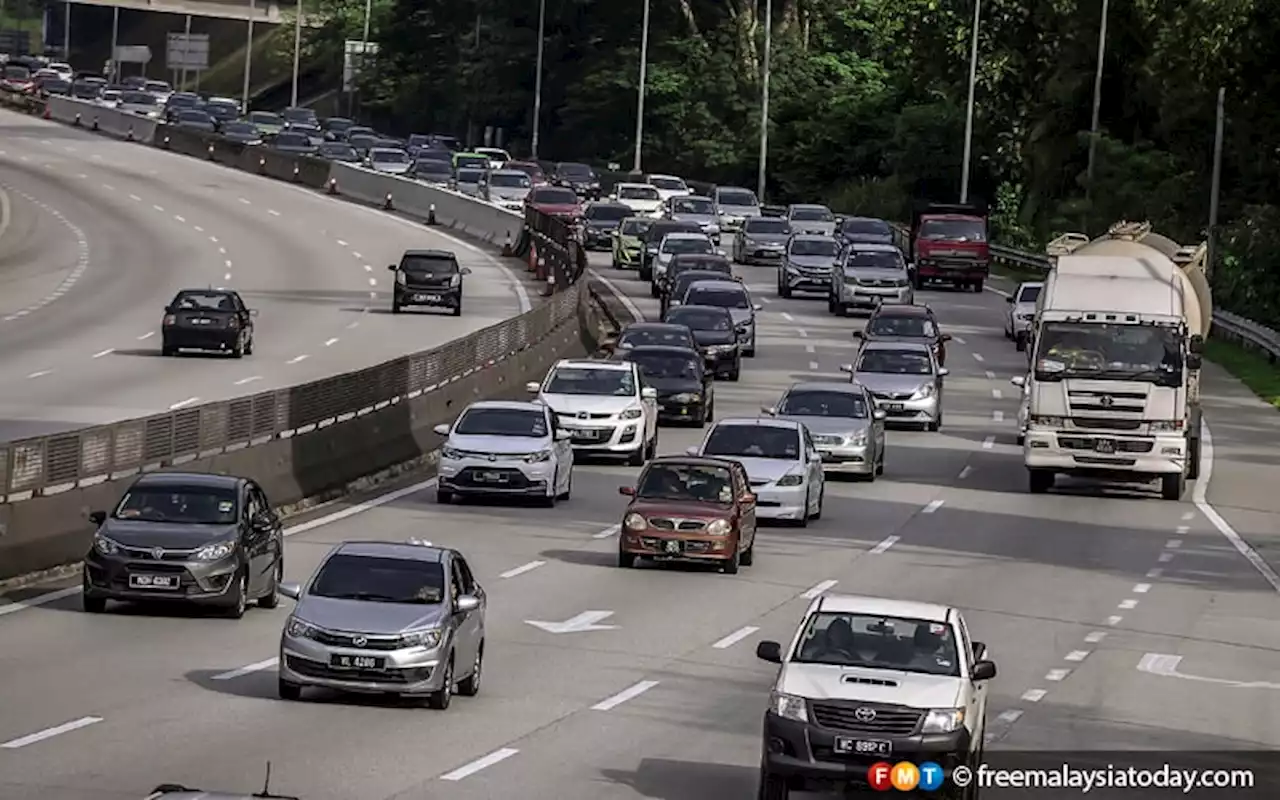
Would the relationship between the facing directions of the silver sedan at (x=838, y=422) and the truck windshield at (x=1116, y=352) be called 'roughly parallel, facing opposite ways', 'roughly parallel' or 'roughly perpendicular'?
roughly parallel

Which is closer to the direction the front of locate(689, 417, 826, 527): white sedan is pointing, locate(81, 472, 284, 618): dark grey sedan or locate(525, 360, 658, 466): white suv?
the dark grey sedan

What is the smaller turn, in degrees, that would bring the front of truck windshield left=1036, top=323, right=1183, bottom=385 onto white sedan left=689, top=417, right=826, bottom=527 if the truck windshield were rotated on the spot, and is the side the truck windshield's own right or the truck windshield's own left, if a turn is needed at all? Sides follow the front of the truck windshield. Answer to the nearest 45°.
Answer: approximately 45° to the truck windshield's own right

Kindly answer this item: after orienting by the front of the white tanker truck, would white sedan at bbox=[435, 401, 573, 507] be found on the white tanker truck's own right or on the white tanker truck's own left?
on the white tanker truck's own right

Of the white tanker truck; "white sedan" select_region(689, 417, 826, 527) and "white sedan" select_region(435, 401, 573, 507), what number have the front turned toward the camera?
3

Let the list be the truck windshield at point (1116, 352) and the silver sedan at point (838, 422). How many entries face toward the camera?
2

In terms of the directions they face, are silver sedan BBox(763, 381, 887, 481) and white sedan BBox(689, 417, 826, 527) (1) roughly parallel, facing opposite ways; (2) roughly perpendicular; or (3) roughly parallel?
roughly parallel

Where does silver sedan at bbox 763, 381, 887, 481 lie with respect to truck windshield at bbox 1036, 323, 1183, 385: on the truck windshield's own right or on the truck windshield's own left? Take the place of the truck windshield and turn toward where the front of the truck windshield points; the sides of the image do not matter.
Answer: on the truck windshield's own right

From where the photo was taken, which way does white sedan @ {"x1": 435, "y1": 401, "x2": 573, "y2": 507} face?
toward the camera

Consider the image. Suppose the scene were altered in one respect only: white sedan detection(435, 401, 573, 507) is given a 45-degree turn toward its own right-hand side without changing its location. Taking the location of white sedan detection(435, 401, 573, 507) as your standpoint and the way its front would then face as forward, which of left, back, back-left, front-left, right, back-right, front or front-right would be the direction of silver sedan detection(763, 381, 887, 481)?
back

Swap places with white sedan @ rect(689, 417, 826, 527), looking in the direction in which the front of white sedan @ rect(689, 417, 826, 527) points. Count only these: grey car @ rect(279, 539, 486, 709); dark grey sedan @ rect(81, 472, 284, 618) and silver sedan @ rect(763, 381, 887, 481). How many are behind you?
1

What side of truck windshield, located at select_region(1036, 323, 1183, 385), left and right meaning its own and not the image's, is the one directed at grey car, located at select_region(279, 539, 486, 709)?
front

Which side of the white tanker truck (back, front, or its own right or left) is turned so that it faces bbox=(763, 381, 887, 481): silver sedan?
right

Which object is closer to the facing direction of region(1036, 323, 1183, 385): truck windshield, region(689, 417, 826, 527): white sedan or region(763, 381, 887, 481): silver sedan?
the white sedan

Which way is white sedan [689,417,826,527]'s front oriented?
toward the camera

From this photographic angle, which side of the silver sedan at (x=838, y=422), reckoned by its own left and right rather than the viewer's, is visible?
front

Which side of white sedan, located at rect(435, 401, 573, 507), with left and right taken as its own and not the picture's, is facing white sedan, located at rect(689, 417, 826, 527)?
left

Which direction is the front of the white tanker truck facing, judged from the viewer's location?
facing the viewer
